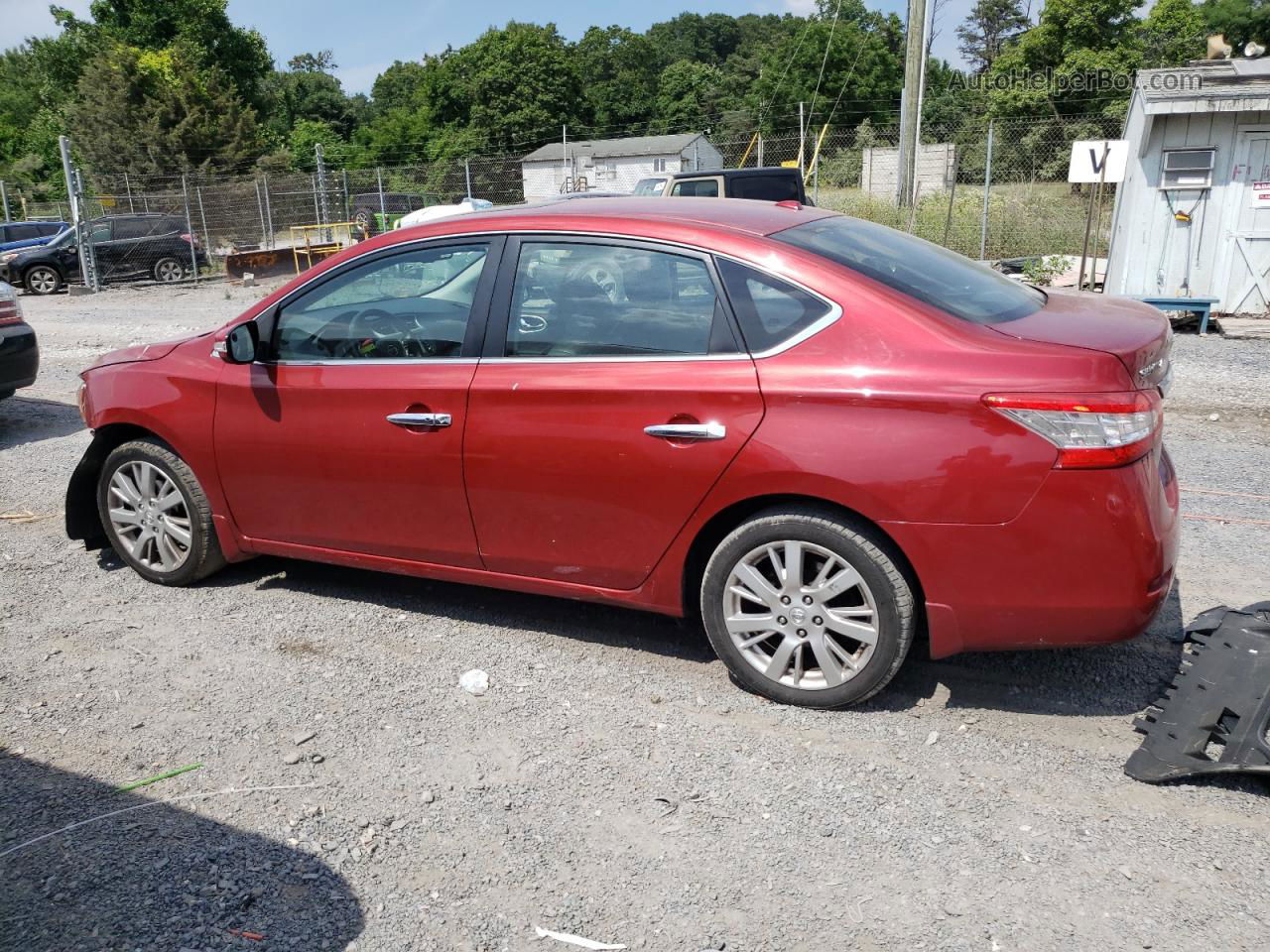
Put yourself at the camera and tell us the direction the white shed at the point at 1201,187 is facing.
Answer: facing the viewer

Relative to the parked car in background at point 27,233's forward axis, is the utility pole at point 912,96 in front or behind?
behind

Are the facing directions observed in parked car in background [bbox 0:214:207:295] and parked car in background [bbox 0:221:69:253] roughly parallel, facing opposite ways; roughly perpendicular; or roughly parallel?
roughly parallel

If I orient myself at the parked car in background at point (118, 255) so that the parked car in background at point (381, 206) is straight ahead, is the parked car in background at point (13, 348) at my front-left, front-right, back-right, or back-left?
back-right

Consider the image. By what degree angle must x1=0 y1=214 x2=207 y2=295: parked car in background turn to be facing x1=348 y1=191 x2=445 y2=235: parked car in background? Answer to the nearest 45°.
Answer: approximately 135° to its right

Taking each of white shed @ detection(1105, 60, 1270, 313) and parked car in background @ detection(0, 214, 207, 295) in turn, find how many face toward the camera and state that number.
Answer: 1

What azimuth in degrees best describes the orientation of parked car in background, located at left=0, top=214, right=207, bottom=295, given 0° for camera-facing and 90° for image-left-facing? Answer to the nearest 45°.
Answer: approximately 90°

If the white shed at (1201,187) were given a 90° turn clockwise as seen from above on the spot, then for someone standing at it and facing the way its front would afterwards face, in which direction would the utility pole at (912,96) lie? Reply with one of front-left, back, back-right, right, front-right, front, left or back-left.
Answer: front-right

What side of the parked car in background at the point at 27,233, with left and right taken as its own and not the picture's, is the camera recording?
left
